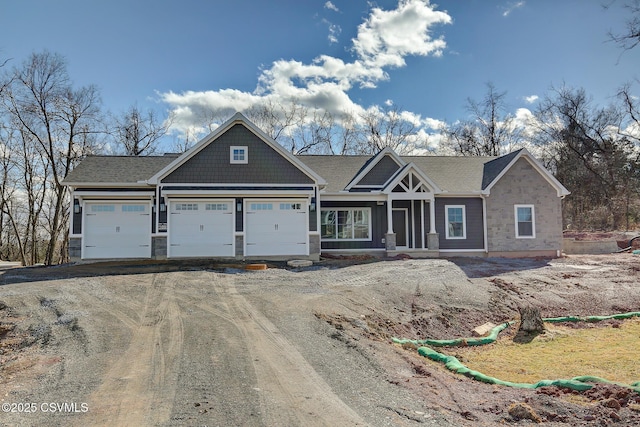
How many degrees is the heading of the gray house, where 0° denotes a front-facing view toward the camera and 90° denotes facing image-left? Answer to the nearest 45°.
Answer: approximately 0°
